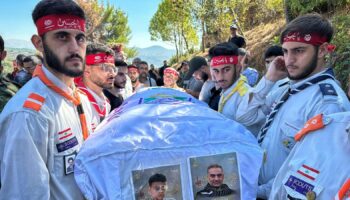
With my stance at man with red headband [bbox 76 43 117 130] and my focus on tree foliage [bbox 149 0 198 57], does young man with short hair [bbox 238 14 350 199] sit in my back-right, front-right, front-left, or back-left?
back-right

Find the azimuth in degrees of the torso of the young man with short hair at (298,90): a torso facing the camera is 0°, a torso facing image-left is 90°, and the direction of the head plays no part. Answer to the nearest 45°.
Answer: approximately 45°

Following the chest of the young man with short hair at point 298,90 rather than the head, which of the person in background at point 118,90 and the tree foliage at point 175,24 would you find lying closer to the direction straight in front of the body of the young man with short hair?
the person in background

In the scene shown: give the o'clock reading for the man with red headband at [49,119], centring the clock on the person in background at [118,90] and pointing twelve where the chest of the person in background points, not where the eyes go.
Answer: The man with red headband is roughly at 2 o'clock from the person in background.

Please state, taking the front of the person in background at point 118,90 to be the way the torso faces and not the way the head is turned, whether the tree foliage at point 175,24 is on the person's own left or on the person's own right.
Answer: on the person's own left

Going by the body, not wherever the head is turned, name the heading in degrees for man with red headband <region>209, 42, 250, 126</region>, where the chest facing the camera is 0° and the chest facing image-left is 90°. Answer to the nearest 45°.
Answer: approximately 45°

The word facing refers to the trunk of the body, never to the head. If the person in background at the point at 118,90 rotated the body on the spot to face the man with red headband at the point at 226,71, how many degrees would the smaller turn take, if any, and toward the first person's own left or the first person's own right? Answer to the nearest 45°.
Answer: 0° — they already face them

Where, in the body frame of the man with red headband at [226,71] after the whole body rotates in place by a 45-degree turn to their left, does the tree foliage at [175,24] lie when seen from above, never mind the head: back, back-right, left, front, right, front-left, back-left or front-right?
back

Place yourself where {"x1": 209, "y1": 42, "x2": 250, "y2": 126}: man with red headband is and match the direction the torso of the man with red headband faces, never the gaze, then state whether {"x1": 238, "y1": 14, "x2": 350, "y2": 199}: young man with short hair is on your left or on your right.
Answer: on your left

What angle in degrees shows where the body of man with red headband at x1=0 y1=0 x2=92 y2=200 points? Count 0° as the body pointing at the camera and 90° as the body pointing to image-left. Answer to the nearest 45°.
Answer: approximately 315°
